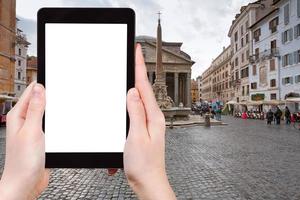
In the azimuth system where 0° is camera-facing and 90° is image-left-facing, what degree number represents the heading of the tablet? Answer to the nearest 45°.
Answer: approximately 0°

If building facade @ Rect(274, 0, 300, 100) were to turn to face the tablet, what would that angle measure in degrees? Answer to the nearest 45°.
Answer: approximately 45° to its left

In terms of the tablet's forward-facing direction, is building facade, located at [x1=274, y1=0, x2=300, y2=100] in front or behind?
behind

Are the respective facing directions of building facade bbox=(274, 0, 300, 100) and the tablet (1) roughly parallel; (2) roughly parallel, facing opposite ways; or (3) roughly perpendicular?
roughly perpendicular

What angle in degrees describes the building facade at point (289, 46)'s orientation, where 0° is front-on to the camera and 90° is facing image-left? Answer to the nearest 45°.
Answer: approximately 45°
